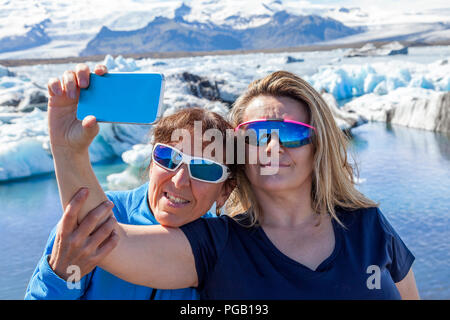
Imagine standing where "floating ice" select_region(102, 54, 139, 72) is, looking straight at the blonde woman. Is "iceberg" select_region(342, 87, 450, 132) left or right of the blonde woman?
left

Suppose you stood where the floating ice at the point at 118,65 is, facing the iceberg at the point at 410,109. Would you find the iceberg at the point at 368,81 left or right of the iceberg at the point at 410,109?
left

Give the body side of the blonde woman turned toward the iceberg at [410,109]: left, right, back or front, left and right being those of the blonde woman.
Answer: back

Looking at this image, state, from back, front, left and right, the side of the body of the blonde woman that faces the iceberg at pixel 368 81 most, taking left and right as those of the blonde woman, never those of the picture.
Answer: back

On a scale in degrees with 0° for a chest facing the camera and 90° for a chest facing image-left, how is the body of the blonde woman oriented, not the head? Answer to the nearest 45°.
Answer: approximately 0°

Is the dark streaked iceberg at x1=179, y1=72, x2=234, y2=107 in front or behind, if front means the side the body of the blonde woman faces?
behind

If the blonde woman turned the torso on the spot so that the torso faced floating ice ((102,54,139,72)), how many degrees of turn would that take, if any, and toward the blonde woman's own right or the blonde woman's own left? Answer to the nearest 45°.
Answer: approximately 180°
